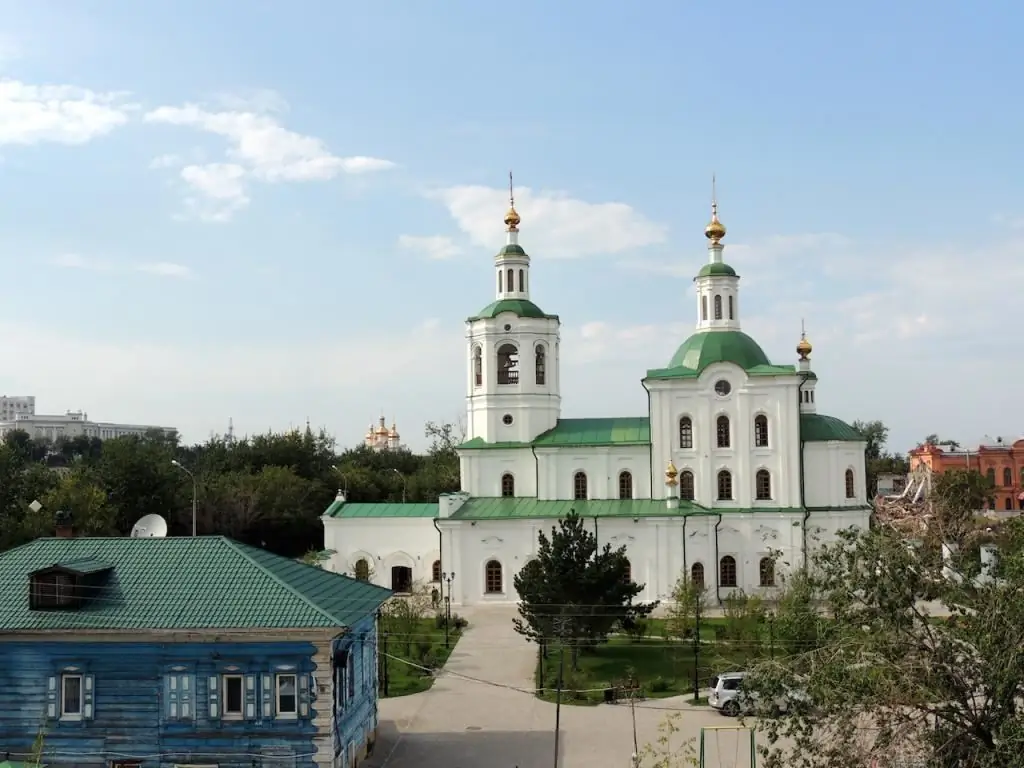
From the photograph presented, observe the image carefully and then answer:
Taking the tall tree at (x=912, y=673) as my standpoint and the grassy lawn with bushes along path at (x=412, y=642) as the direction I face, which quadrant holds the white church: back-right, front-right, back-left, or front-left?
front-right

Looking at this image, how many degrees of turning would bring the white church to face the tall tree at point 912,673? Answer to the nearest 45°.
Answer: approximately 90° to its left

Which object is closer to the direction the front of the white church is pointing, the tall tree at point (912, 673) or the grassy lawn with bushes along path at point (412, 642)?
the grassy lawn with bushes along path
